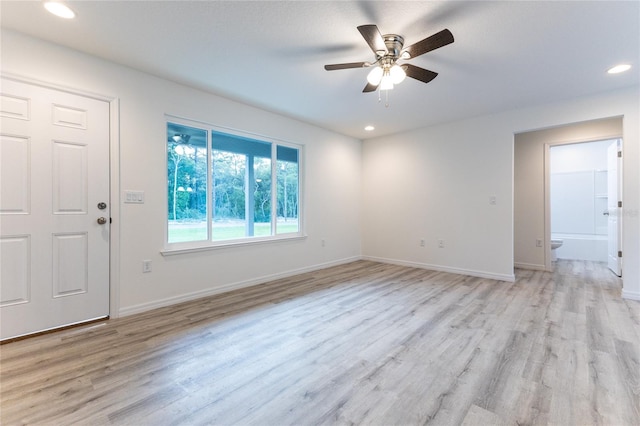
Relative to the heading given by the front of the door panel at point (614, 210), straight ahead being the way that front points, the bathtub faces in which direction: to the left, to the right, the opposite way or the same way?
to the left

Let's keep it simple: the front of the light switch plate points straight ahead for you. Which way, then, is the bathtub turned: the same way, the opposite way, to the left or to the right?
to the right

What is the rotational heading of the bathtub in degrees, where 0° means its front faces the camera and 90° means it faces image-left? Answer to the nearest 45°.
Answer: approximately 0°

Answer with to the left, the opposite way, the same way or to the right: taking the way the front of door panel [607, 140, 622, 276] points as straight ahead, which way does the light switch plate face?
the opposite way

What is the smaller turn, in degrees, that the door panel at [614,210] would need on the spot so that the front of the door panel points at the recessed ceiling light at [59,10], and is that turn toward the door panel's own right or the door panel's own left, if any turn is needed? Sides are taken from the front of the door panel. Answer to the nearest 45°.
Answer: approximately 45° to the door panel's own left

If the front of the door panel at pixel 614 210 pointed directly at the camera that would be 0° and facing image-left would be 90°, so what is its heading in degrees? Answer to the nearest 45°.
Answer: approximately 90°

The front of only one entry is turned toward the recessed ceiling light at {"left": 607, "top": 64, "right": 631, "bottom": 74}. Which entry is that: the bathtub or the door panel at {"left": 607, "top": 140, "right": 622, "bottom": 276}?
the bathtub

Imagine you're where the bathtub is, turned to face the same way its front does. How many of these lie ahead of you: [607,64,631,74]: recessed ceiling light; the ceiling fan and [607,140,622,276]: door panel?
3
